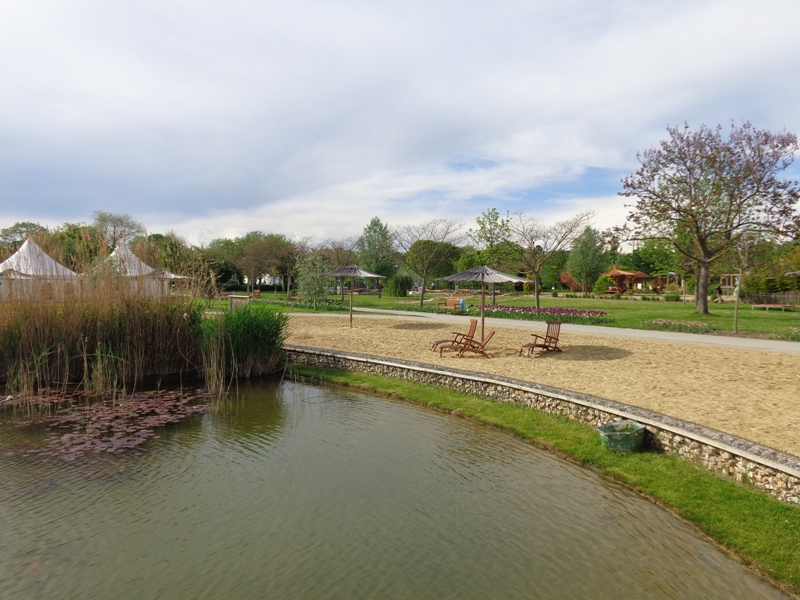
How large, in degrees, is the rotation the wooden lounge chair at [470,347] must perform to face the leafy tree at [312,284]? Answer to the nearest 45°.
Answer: approximately 45° to its right

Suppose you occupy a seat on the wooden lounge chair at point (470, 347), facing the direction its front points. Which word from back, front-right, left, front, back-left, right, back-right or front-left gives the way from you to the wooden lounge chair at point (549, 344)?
back

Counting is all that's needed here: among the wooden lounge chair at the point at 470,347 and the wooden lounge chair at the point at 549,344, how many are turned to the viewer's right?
0

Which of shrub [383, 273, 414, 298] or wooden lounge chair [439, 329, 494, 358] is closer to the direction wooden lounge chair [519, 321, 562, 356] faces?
the wooden lounge chair

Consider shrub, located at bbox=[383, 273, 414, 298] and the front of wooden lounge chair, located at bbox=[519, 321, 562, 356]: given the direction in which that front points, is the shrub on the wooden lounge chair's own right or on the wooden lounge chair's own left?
on the wooden lounge chair's own right

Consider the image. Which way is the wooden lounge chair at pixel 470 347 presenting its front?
to the viewer's left

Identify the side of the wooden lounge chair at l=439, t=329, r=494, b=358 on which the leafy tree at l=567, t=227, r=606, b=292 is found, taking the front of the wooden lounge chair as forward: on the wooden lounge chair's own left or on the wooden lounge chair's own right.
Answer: on the wooden lounge chair's own right

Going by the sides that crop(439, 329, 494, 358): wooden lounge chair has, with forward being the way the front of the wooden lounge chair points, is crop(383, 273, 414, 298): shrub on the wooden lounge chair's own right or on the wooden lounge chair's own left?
on the wooden lounge chair's own right

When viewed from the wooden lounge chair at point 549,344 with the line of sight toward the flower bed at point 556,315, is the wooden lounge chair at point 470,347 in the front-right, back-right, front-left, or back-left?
back-left

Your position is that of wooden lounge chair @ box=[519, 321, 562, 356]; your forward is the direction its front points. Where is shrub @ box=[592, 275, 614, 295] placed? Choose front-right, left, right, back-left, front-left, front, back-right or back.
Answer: back-right

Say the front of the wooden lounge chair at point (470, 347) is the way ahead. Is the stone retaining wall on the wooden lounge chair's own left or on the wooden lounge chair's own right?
on the wooden lounge chair's own left

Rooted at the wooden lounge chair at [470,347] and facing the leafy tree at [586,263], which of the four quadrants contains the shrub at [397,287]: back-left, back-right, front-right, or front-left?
front-left

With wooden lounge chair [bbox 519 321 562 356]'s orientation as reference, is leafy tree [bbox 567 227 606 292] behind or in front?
behind

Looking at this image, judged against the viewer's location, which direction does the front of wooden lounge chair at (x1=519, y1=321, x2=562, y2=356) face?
facing the viewer and to the left of the viewer
